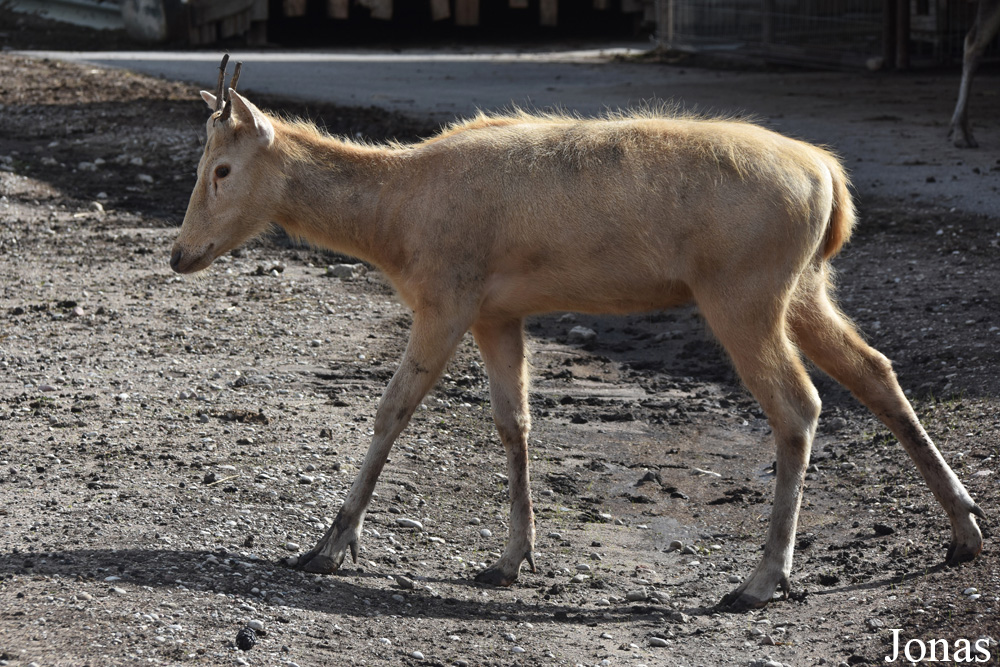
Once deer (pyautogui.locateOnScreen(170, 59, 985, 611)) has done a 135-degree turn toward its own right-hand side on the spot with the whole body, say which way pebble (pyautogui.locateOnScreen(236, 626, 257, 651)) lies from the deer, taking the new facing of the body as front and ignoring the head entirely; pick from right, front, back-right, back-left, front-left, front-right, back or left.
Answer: back

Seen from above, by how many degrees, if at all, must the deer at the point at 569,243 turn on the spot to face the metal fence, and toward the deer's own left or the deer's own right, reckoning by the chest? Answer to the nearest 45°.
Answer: approximately 90° to the deer's own right

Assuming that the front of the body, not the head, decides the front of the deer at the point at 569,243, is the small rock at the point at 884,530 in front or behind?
behind

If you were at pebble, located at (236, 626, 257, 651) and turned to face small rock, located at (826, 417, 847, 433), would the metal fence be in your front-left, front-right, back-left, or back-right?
front-left

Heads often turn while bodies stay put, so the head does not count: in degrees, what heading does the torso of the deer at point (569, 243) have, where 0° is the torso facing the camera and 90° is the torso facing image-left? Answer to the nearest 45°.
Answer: approximately 90°

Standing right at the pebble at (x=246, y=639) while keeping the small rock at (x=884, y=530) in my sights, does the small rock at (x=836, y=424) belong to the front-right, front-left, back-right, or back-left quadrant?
front-left

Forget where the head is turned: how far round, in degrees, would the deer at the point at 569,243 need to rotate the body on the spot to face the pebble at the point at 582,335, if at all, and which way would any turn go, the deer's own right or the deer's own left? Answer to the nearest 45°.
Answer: approximately 90° to the deer's own right

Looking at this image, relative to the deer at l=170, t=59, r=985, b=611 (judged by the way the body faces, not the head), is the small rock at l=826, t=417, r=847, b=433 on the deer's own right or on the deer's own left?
on the deer's own right
